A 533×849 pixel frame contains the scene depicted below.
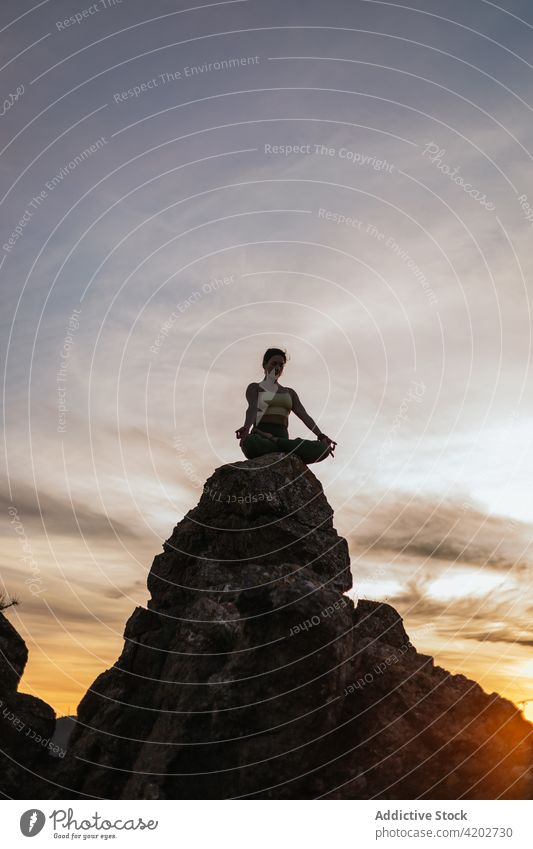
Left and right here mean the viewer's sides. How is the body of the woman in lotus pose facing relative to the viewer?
facing the viewer and to the right of the viewer
